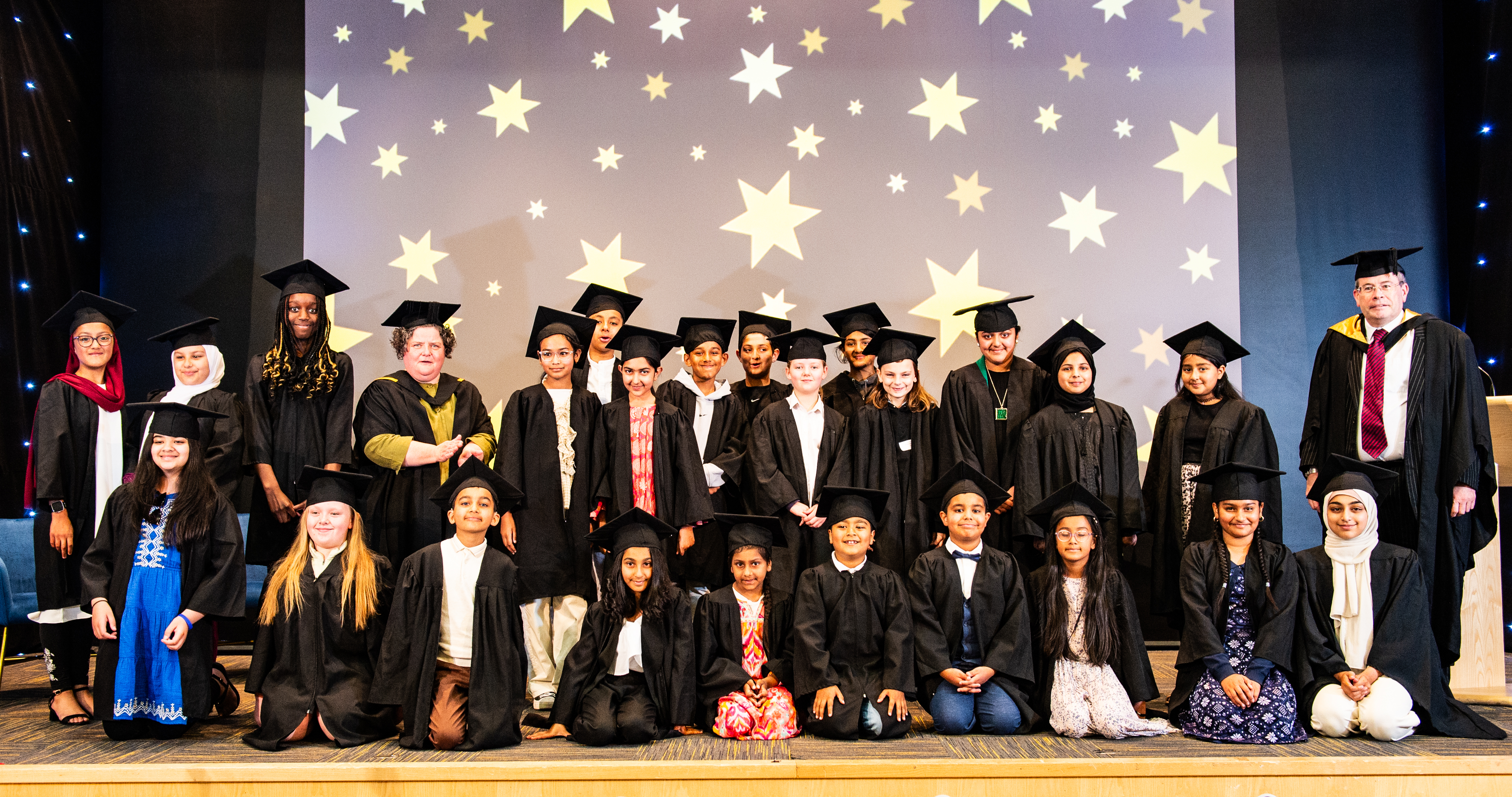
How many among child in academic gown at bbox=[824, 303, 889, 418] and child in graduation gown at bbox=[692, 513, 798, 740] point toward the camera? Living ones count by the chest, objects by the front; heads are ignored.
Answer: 2

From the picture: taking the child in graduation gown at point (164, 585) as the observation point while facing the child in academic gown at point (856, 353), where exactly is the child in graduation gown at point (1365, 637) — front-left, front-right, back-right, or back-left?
front-right

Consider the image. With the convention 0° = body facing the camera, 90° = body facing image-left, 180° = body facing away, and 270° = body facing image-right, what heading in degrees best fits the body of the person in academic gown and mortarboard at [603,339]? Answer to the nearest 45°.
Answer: approximately 0°

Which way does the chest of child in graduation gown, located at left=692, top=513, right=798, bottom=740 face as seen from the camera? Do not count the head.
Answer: toward the camera

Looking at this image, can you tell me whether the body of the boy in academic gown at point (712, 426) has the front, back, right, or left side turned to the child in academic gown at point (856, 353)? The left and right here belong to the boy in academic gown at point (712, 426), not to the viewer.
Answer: left

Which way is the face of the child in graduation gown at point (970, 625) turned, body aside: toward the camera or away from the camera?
toward the camera

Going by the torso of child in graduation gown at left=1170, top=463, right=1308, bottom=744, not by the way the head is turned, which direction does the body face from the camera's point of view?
toward the camera

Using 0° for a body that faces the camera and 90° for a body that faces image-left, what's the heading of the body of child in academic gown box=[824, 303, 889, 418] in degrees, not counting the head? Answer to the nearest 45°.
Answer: approximately 0°

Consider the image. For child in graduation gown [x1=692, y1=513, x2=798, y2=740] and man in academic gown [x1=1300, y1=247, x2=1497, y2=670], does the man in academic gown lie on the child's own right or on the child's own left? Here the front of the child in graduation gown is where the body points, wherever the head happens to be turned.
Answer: on the child's own left

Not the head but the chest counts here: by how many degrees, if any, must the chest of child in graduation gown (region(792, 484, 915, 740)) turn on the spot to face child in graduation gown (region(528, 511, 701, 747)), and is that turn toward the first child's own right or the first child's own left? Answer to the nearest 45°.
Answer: approximately 90° to the first child's own right

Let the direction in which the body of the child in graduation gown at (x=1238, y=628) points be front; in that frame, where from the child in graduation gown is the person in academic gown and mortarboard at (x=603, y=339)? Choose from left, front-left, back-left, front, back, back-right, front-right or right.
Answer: right

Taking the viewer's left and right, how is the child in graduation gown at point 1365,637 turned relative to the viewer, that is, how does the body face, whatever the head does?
facing the viewer

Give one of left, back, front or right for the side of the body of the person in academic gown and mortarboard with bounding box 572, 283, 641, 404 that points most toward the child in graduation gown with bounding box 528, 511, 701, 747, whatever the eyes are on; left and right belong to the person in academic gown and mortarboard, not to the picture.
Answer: front

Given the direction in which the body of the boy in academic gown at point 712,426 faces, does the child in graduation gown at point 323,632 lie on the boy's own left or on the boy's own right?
on the boy's own right
